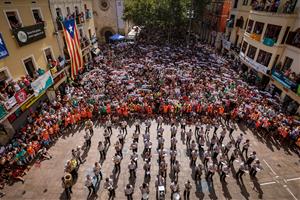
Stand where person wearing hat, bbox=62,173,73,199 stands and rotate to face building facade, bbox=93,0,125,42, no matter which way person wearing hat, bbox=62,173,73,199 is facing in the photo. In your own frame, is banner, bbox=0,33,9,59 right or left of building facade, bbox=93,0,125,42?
left

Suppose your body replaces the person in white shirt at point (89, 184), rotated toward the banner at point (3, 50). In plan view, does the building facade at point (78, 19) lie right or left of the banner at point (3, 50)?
right

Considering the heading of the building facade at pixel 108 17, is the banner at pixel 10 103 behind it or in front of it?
in front

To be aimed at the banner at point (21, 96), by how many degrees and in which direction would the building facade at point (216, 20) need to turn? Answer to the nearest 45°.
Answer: approximately 45° to its left

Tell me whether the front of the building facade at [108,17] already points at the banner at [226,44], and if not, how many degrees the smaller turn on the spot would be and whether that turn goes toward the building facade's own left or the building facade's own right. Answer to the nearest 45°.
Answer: approximately 45° to the building facade's own left

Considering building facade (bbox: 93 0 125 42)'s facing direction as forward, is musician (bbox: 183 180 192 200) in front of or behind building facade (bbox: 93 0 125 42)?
in front

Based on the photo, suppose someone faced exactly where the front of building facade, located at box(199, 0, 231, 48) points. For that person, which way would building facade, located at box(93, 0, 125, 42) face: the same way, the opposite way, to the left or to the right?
to the left

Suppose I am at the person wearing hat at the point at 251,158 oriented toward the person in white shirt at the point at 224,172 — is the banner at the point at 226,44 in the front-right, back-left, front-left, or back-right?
back-right

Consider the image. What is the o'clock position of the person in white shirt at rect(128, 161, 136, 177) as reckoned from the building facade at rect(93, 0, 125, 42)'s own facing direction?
The person in white shirt is roughly at 12 o'clock from the building facade.

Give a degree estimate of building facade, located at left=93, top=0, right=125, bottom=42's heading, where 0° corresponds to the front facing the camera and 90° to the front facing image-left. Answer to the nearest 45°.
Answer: approximately 0°
